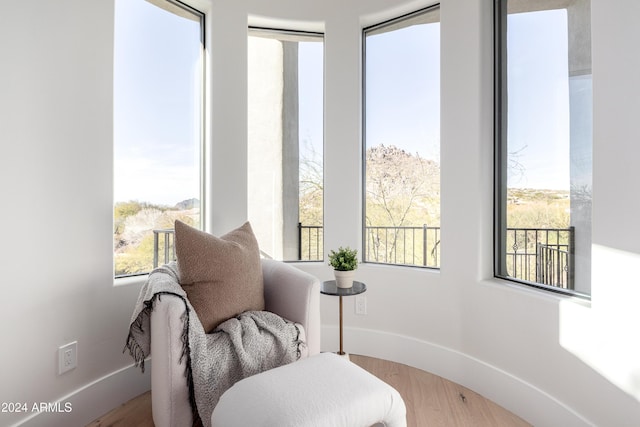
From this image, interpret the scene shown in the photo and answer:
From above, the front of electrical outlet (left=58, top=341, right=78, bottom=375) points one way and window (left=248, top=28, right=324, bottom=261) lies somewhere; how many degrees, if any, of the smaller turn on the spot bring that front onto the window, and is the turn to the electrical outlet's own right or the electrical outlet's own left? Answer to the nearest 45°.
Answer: approximately 45° to the electrical outlet's own left

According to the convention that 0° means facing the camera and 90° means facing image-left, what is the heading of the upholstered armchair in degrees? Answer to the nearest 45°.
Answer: approximately 315°

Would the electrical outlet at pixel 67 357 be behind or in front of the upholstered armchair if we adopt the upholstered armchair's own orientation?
behind

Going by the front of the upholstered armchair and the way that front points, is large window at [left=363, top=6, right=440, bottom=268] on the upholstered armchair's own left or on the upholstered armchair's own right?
on the upholstered armchair's own left
